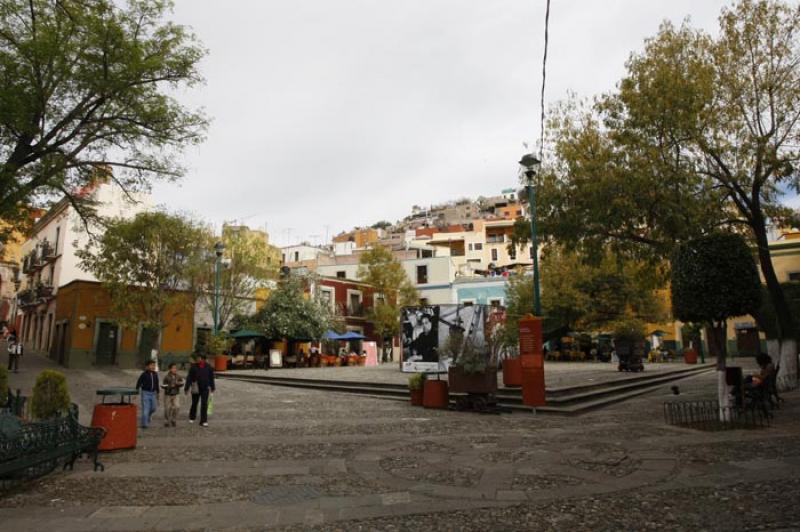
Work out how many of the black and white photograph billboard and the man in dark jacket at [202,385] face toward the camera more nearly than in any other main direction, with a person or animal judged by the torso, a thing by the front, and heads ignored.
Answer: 2

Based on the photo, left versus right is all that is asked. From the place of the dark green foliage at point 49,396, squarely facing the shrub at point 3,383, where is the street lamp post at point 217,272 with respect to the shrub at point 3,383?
right

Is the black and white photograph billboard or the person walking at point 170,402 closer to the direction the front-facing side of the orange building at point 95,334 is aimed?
the black and white photograph billboard

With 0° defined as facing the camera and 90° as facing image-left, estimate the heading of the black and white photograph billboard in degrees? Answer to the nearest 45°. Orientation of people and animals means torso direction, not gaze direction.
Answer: approximately 0°

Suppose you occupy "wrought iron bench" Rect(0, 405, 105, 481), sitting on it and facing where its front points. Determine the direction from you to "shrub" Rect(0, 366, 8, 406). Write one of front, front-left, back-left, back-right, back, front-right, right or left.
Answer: back-left

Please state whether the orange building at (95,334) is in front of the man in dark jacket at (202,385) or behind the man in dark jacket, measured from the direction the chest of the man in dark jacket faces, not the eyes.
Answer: behind

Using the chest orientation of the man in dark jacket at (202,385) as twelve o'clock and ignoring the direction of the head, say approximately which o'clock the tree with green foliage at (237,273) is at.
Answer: The tree with green foliage is roughly at 6 o'clock from the man in dark jacket.

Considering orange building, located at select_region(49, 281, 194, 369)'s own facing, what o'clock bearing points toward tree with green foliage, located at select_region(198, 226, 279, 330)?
The tree with green foliage is roughly at 11 o'clock from the orange building.

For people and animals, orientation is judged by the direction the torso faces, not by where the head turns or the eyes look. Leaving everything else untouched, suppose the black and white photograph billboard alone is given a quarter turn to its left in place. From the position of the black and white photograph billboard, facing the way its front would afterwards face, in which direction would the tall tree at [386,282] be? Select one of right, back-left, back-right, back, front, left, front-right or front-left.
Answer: left

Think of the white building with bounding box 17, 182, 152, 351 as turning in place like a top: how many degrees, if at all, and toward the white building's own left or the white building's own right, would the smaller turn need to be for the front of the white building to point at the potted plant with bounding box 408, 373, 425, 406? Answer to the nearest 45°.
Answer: approximately 45° to the white building's own left

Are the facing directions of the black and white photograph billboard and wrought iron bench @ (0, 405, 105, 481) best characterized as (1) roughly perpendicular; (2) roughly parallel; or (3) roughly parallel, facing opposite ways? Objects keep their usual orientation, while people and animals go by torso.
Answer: roughly perpendicular

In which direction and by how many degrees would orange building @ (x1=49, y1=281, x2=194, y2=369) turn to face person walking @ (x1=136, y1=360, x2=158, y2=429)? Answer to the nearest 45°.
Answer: approximately 45° to its right

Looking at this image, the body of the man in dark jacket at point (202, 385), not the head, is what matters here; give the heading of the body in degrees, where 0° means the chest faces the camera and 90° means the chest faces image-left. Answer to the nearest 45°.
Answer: approximately 0°
